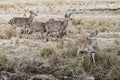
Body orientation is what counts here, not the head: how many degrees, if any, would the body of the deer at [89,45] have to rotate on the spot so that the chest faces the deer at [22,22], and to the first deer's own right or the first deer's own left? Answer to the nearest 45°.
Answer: approximately 180°

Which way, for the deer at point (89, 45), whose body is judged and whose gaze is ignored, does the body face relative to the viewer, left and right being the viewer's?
facing the viewer and to the right of the viewer

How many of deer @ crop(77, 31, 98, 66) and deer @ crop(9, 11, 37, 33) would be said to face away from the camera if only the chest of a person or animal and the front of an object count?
0
